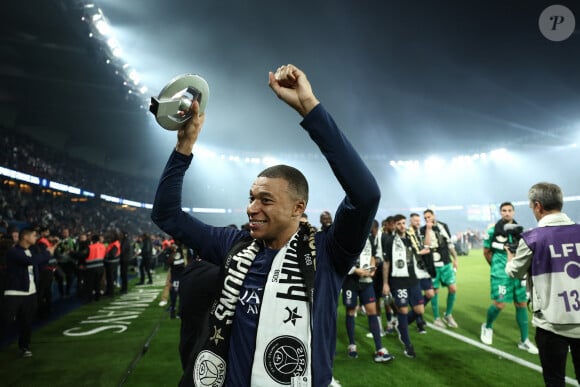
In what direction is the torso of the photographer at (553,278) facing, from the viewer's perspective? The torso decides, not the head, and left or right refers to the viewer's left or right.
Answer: facing away from the viewer and to the left of the viewer

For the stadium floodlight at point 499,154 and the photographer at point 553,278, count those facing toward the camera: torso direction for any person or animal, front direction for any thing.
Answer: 1

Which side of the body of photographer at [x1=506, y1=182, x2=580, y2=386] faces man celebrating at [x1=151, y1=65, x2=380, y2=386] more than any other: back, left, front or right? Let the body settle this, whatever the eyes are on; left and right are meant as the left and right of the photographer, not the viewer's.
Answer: left

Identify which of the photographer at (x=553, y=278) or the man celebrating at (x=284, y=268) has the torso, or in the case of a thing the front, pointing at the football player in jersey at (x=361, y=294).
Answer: the photographer

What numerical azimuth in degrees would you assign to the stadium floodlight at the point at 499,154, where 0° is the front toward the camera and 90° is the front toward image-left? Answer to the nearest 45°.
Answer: approximately 0°

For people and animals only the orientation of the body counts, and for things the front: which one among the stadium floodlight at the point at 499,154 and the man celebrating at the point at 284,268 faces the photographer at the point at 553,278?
the stadium floodlight

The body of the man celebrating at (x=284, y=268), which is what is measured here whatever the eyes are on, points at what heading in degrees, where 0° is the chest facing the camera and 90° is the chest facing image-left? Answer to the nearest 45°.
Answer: approximately 45°

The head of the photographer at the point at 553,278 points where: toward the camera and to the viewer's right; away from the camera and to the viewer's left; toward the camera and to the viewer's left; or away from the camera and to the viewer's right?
away from the camera and to the viewer's left

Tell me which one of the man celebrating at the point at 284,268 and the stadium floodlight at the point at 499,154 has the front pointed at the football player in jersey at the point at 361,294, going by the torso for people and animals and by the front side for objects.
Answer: the stadium floodlight

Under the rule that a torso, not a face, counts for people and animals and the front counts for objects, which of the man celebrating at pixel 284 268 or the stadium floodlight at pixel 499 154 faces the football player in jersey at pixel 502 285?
the stadium floodlight

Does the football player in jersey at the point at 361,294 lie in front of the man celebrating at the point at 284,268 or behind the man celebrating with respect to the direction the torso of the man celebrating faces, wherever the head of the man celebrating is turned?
behind

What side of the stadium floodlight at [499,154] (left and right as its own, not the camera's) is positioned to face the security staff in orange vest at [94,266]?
front

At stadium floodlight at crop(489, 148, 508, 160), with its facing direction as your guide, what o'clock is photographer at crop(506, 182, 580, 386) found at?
The photographer is roughly at 12 o'clock from the stadium floodlight.
